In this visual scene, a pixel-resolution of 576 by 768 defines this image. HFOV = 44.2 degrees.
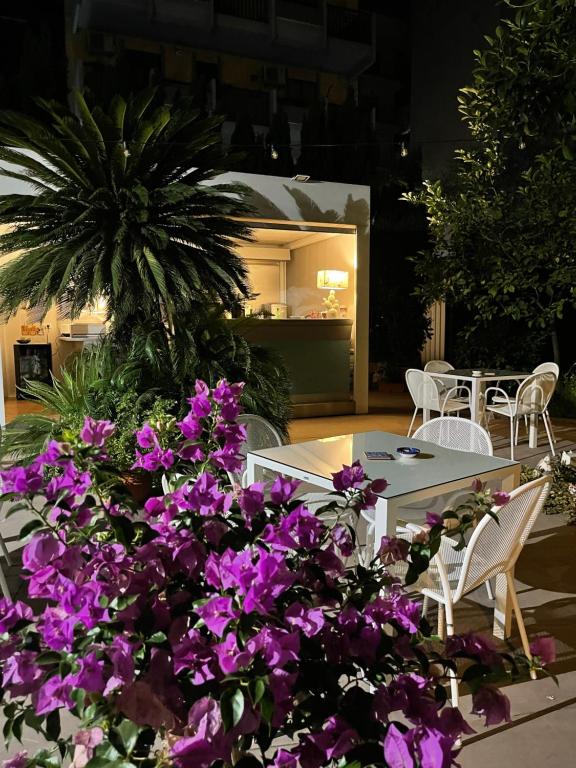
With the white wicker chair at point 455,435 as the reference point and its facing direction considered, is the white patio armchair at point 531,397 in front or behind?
behind

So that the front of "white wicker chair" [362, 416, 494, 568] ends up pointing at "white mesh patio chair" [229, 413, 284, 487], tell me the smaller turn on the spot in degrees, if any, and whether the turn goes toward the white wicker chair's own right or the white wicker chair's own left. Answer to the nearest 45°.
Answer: approximately 45° to the white wicker chair's own right

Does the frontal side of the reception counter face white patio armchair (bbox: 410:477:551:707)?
yes

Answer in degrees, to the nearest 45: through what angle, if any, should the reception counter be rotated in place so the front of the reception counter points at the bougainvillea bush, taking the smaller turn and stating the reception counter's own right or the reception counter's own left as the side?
0° — it already faces it

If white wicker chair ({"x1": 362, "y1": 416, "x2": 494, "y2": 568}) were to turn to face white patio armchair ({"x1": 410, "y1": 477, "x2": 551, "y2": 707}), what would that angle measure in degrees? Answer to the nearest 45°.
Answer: approximately 45° to its left

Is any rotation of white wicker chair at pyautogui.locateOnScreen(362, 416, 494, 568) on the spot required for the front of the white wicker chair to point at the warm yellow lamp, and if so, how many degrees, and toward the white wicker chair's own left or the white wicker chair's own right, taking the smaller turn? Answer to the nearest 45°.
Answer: approximately 135° to the white wicker chair's own right

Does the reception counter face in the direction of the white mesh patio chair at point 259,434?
yes

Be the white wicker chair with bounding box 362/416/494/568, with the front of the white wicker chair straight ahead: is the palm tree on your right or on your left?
on your right

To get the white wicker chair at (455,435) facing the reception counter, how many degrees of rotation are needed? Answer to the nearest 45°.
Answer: approximately 135° to its right
